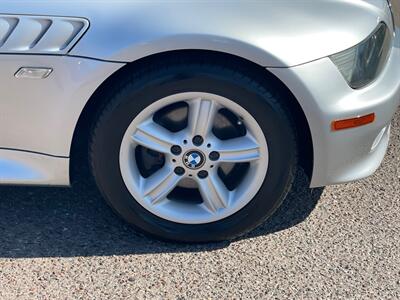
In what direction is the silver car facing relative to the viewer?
to the viewer's right
